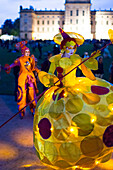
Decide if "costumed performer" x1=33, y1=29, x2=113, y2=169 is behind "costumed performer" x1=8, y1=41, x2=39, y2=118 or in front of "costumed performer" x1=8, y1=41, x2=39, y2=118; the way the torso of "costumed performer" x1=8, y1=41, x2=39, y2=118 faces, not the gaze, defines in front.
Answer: in front

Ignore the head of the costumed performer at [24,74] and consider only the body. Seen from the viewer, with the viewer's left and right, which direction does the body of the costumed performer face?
facing the viewer and to the right of the viewer
